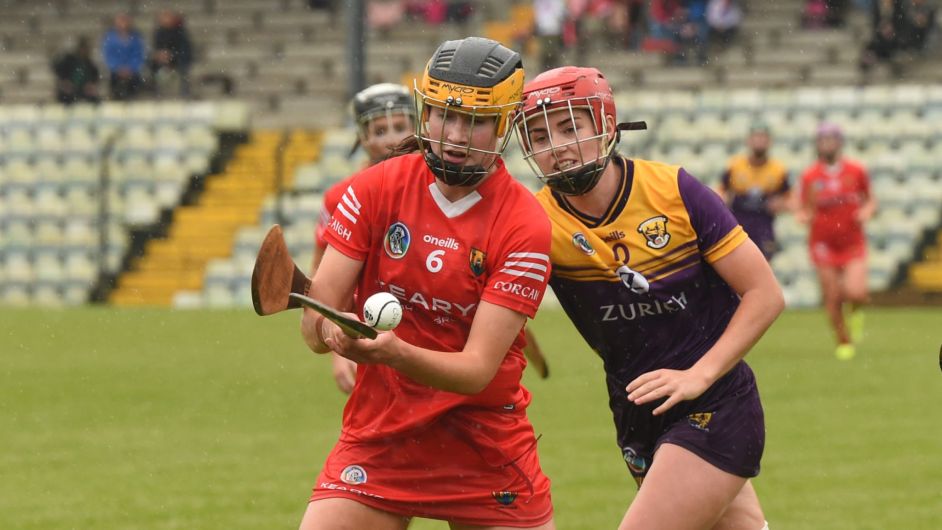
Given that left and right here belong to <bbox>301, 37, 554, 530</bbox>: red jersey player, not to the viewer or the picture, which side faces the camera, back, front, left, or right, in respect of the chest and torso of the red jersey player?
front

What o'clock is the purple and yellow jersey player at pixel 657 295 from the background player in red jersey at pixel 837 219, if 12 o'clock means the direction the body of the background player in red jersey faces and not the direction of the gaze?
The purple and yellow jersey player is roughly at 12 o'clock from the background player in red jersey.

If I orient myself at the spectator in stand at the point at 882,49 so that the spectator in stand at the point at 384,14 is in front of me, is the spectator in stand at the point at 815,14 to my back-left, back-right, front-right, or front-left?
front-right

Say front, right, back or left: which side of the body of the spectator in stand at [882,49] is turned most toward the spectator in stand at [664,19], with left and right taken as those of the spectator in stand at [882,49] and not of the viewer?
right

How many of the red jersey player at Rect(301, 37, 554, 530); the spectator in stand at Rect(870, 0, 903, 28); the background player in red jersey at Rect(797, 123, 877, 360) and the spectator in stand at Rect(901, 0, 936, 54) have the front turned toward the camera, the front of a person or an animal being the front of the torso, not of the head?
4

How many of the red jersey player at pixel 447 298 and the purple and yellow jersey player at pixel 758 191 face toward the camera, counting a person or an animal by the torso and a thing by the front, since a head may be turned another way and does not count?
2

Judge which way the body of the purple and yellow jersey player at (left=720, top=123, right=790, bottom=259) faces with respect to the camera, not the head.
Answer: toward the camera

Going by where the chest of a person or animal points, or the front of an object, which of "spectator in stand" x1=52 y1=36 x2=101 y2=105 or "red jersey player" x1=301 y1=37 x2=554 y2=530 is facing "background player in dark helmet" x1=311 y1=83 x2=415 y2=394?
the spectator in stand

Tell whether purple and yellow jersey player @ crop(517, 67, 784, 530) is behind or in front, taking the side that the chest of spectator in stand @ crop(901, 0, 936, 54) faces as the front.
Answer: in front

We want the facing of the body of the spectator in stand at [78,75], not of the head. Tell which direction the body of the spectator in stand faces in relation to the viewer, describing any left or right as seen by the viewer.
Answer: facing the viewer

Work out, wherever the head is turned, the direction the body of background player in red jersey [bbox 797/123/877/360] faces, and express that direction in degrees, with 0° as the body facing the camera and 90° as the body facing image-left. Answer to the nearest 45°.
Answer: approximately 0°

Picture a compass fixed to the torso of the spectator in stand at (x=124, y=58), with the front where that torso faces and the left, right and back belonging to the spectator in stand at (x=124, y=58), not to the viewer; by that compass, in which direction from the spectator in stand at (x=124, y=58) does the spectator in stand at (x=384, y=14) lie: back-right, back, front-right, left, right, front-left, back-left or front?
left
